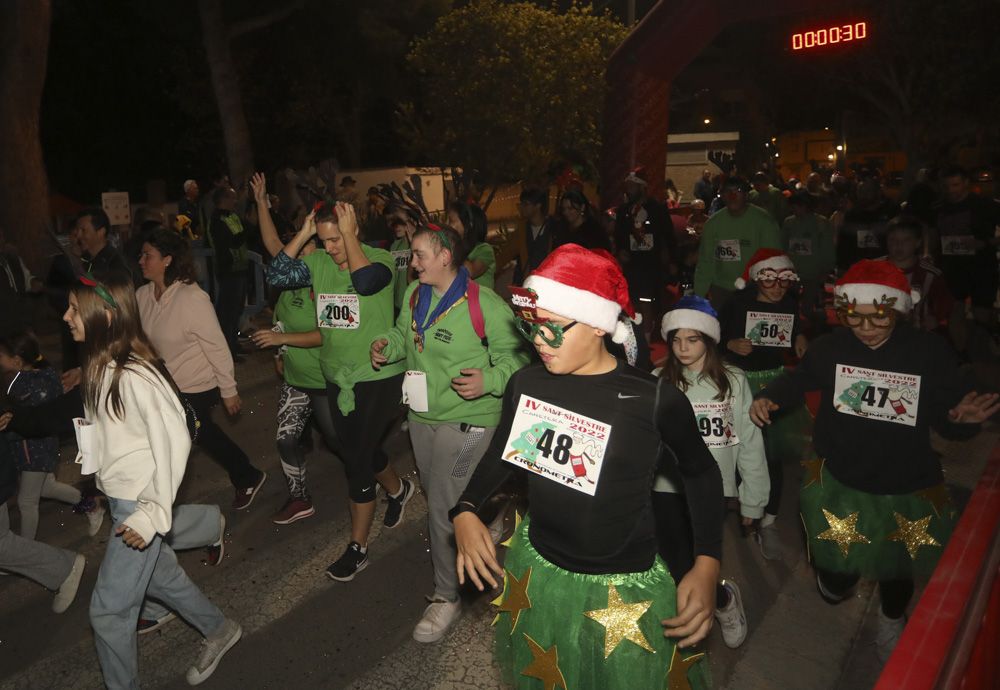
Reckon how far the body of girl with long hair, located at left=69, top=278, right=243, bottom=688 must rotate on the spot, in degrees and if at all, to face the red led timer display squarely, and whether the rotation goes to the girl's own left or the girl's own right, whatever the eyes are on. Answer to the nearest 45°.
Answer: approximately 135° to the girl's own right

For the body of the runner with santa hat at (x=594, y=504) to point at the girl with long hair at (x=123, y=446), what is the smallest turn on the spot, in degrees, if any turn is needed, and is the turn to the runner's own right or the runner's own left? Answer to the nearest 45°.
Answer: approximately 45° to the runner's own right

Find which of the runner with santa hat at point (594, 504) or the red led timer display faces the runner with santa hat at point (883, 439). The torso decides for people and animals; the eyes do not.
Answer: the red led timer display

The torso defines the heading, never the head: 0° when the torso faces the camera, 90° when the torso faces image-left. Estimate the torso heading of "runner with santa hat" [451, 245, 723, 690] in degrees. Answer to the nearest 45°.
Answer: approximately 45°

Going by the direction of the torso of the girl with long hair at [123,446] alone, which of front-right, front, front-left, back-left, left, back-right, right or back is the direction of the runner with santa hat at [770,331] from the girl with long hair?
back

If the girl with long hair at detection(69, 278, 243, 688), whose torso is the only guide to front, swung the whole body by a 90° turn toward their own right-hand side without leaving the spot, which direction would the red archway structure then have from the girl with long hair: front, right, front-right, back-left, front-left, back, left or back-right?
front-right

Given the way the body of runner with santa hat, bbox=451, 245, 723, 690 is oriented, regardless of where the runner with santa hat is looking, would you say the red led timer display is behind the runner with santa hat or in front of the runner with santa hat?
behind

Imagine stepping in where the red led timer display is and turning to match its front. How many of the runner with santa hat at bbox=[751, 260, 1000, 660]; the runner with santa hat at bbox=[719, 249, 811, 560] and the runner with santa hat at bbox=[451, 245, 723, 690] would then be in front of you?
3

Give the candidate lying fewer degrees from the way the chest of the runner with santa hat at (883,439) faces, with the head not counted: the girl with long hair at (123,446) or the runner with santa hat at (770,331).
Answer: the girl with long hair

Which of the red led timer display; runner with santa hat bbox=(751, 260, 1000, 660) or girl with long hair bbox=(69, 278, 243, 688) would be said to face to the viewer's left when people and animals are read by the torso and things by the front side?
the girl with long hair

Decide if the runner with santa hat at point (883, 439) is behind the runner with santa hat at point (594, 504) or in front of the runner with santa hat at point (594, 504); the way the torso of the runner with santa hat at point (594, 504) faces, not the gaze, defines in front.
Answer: behind
